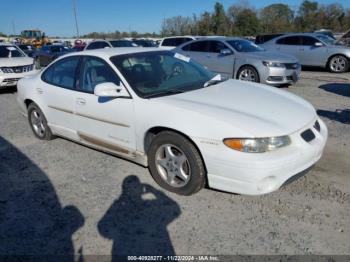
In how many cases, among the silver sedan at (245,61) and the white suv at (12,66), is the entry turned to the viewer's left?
0

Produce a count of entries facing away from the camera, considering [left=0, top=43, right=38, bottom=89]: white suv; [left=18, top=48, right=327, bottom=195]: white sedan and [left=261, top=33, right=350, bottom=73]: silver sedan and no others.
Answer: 0

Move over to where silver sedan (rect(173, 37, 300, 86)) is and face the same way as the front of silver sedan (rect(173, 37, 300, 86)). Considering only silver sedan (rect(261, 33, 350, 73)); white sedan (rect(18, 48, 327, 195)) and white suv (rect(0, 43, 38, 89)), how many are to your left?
1

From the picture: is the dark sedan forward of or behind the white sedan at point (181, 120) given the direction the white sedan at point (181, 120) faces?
behind

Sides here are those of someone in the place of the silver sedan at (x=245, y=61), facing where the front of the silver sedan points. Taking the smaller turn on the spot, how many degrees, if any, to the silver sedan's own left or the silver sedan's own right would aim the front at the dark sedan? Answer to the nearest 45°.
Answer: approximately 180°

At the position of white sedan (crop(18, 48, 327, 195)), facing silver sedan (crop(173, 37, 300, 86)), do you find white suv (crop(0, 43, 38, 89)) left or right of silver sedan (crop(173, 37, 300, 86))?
left

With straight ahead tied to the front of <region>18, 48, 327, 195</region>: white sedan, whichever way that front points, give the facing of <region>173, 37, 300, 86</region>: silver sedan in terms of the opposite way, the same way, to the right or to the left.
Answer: the same way

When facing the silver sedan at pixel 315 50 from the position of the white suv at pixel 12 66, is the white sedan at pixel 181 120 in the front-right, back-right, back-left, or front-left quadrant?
front-right

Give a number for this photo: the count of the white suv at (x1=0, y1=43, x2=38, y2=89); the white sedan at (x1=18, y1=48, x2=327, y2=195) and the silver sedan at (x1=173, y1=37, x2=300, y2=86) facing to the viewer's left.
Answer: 0

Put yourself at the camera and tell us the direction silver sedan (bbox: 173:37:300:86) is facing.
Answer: facing the viewer and to the right of the viewer

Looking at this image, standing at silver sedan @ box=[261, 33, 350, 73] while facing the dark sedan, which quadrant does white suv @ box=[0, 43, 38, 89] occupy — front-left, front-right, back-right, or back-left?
front-left

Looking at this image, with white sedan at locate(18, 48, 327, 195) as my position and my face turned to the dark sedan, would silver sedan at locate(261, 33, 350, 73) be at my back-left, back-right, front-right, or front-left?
front-right
